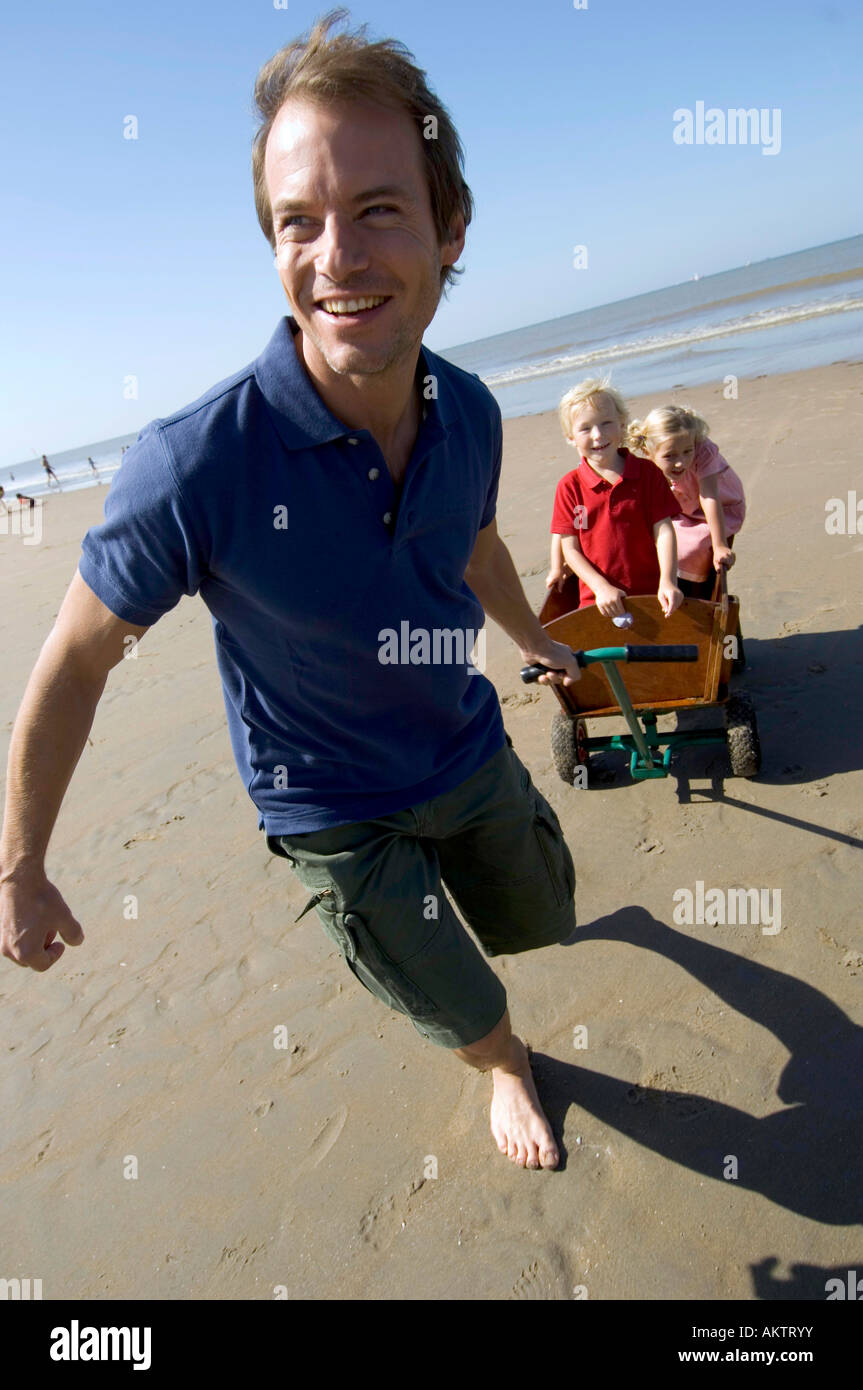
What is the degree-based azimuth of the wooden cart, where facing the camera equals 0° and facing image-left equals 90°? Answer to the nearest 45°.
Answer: approximately 0°

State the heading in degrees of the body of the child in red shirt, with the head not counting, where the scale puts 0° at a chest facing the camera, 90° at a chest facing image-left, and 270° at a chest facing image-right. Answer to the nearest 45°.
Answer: approximately 0°
